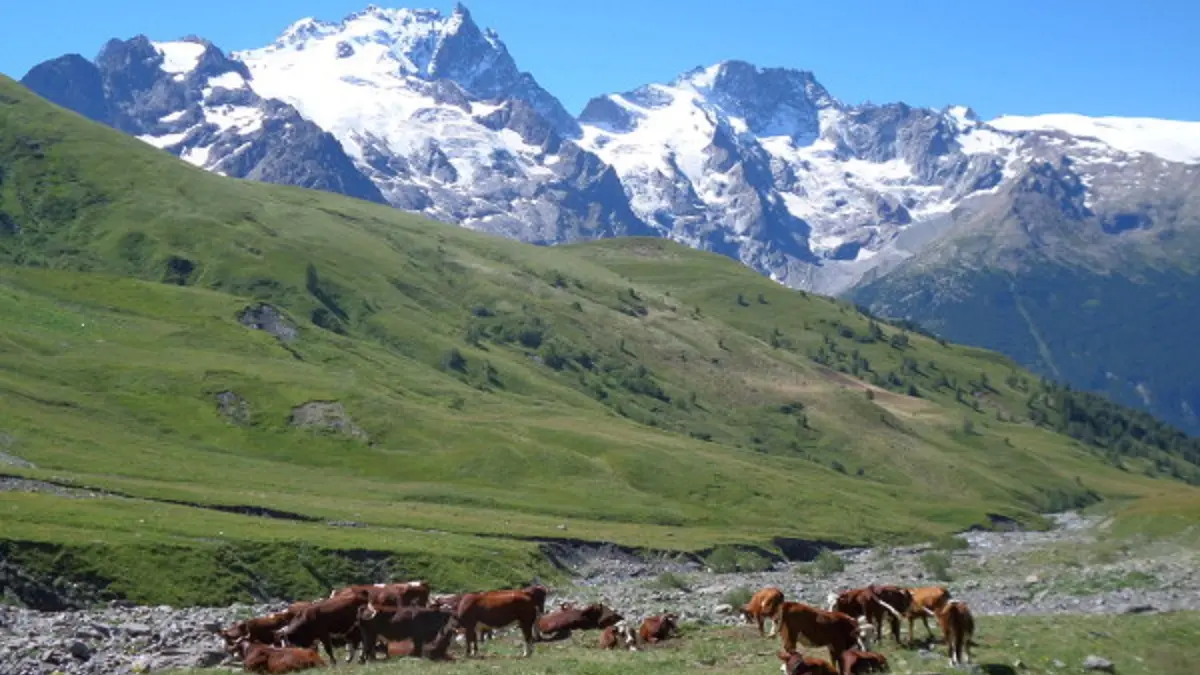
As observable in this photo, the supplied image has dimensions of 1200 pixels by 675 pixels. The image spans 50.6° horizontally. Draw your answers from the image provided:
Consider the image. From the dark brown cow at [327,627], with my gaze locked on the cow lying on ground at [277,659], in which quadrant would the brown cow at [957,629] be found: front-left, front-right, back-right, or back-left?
back-left

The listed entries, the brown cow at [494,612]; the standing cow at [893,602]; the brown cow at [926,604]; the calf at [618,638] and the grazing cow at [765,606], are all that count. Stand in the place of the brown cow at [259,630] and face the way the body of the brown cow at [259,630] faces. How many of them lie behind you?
5

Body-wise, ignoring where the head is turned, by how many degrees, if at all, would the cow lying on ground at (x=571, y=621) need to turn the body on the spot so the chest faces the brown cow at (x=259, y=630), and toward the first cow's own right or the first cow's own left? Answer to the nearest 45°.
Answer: approximately 135° to the first cow's own right

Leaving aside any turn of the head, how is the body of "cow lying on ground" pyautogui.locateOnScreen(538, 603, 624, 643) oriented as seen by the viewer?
to the viewer's right

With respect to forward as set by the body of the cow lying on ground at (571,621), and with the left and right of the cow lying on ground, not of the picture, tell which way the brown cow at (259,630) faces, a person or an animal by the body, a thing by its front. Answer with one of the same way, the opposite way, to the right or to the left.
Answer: the opposite way

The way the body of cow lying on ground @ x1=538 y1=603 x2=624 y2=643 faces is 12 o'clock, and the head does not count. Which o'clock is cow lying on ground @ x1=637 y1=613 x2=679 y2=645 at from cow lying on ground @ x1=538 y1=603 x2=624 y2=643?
cow lying on ground @ x1=637 y1=613 x2=679 y2=645 is roughly at 1 o'clock from cow lying on ground @ x1=538 y1=603 x2=624 y2=643.

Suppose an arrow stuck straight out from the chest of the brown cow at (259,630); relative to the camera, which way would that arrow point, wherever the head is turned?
to the viewer's left

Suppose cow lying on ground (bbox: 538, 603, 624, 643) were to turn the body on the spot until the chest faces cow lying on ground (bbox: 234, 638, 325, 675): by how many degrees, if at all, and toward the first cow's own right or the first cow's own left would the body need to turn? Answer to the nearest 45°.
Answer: approximately 135° to the first cow's own right

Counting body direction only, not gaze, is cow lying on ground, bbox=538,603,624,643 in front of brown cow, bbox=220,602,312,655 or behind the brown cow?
behind

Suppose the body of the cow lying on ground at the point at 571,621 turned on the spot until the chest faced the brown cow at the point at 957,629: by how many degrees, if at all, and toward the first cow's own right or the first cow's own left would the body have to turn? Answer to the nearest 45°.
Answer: approximately 45° to the first cow's own right

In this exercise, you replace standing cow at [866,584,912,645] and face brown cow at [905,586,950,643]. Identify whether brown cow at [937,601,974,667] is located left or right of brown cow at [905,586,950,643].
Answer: right

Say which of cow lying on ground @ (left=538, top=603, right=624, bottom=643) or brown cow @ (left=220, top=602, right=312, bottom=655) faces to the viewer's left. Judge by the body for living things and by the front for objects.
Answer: the brown cow

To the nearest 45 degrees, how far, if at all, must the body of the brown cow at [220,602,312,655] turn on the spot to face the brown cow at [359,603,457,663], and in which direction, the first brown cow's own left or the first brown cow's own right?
approximately 180°

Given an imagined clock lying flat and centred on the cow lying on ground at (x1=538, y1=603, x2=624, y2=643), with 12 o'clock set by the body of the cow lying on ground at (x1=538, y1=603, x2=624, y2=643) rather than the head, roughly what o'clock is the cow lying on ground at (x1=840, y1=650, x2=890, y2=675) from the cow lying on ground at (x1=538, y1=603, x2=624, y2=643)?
the cow lying on ground at (x1=840, y1=650, x2=890, y2=675) is roughly at 2 o'clock from the cow lying on ground at (x1=538, y1=603, x2=624, y2=643).

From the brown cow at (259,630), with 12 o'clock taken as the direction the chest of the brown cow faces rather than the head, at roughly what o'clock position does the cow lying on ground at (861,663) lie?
The cow lying on ground is roughly at 7 o'clock from the brown cow.
